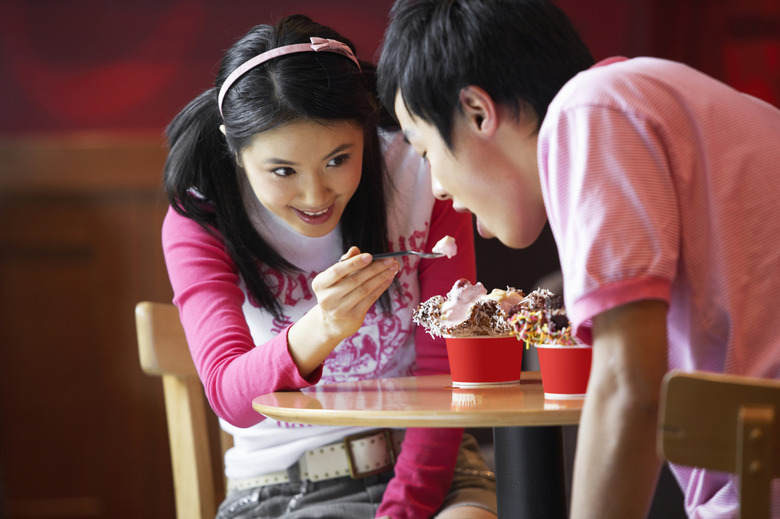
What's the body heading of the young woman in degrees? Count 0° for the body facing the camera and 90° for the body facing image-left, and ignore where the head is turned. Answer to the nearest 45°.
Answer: approximately 315°

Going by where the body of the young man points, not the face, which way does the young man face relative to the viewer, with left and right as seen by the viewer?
facing to the left of the viewer

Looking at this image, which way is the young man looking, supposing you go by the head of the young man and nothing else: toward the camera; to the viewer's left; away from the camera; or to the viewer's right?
to the viewer's left

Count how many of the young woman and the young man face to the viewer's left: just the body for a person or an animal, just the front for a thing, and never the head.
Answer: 1

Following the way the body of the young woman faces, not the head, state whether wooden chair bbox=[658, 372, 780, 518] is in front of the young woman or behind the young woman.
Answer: in front
